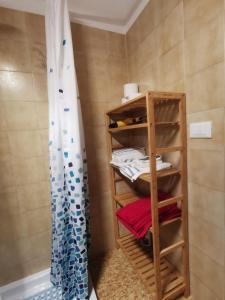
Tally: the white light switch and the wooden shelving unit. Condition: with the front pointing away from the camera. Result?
0

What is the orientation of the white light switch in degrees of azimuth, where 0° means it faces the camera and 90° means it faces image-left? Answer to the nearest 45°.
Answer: approximately 45°

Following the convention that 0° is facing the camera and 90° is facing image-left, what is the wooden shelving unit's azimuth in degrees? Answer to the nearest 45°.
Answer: approximately 90°

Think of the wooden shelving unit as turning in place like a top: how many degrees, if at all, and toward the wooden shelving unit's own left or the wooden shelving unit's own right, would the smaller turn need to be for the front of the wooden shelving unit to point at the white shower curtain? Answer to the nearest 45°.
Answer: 0° — it already faces it
